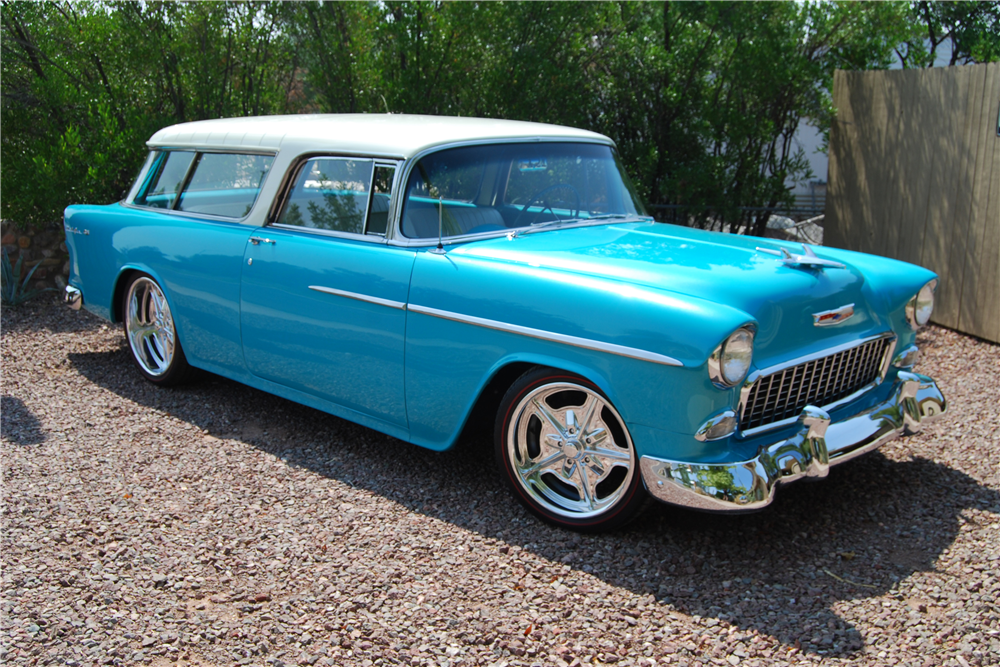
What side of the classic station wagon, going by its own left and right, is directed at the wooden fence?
left

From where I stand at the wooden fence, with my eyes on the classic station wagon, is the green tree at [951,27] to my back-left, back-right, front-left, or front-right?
back-right

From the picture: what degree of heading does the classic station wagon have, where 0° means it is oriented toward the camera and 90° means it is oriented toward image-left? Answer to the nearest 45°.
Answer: approximately 315°

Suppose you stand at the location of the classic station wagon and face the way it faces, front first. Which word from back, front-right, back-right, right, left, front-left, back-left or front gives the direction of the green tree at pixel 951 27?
left

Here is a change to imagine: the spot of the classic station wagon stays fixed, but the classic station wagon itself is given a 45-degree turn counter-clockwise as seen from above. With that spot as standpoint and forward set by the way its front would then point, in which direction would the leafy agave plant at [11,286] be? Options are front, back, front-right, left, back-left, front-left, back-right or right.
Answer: back-left
